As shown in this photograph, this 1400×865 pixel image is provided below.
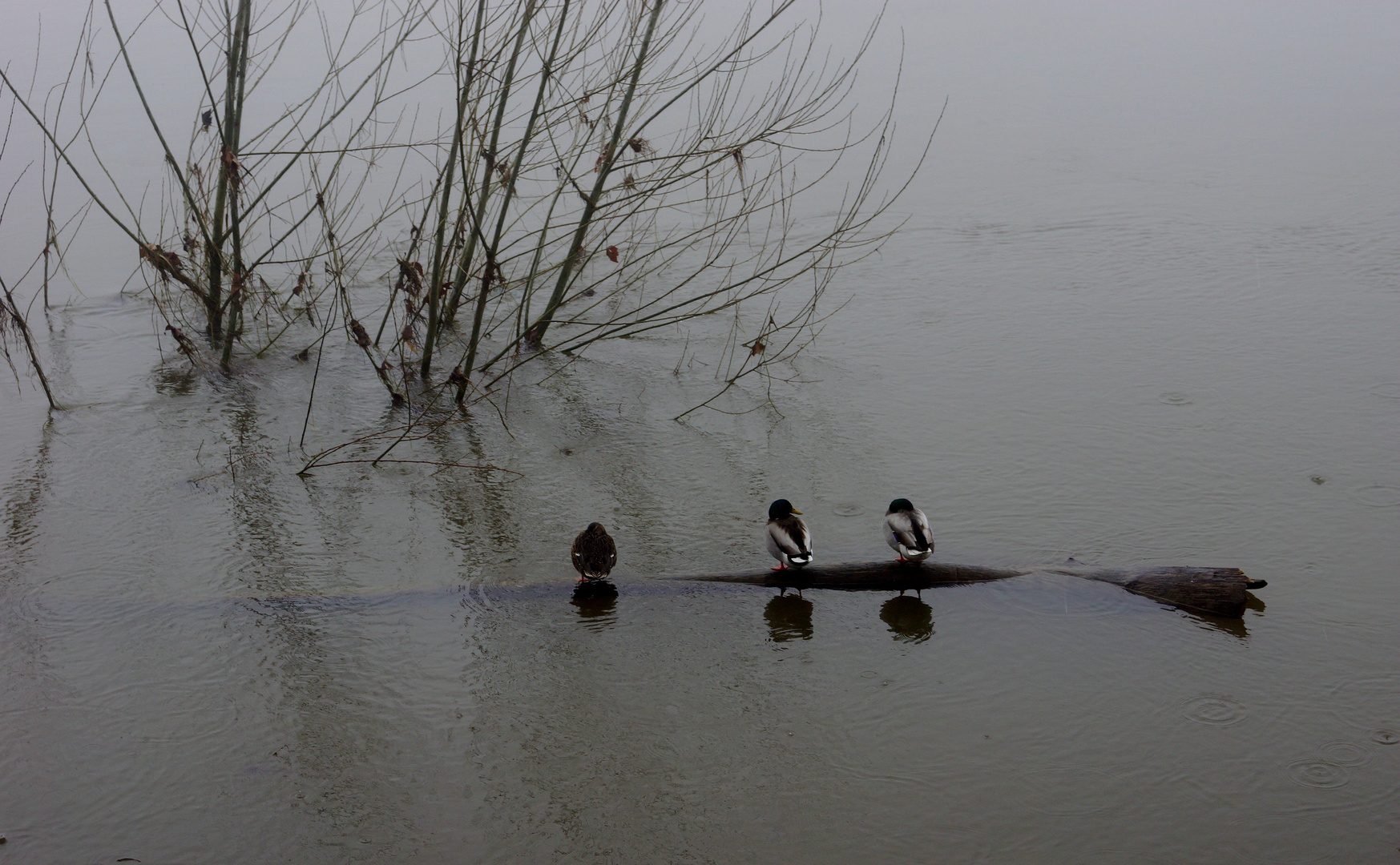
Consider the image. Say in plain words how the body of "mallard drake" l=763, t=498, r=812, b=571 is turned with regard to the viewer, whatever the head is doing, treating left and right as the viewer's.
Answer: facing away from the viewer and to the left of the viewer

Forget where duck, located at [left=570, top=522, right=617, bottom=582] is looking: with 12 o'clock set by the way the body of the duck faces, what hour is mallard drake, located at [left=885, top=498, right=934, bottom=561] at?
The mallard drake is roughly at 3 o'clock from the duck.

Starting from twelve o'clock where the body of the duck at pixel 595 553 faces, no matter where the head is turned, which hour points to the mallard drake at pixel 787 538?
The mallard drake is roughly at 3 o'clock from the duck.

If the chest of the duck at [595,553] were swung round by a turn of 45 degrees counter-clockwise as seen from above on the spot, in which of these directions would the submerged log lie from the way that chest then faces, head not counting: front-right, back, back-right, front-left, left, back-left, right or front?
back-right

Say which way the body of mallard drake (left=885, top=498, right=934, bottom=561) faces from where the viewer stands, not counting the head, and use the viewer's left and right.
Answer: facing away from the viewer and to the left of the viewer

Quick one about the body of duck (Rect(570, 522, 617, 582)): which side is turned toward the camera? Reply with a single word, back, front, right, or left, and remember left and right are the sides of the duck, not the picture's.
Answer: back
